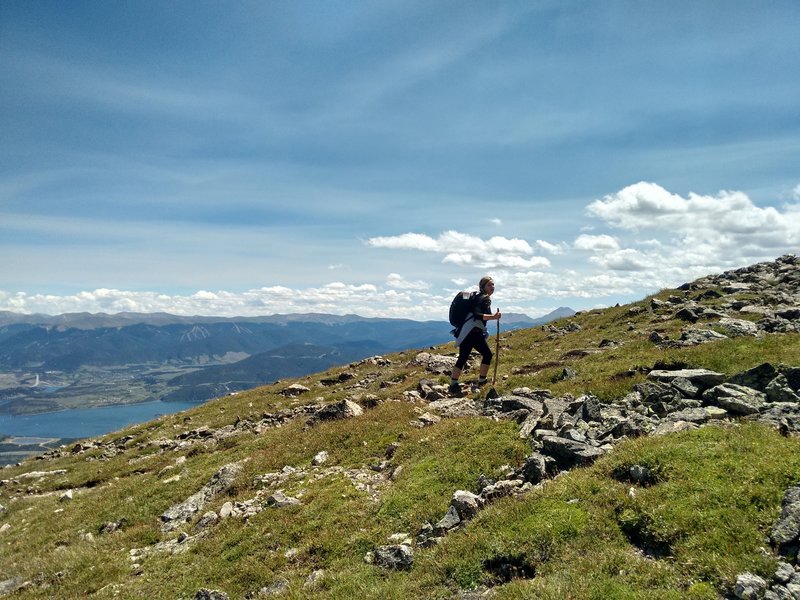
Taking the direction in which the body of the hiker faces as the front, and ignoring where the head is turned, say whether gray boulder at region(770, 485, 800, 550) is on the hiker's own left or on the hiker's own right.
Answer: on the hiker's own right

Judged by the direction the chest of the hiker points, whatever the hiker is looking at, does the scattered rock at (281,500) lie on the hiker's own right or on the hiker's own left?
on the hiker's own right

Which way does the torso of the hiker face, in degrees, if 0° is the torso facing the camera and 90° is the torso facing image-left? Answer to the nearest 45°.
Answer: approximately 270°

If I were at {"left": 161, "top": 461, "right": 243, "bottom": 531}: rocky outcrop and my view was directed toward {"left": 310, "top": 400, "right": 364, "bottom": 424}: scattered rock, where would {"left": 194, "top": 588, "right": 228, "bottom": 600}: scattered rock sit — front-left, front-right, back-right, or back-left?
back-right

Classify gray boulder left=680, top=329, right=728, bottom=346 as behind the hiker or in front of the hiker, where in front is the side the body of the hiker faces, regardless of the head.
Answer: in front

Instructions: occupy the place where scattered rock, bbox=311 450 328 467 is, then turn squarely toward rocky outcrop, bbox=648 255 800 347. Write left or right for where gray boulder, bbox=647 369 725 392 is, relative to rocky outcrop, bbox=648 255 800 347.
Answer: right

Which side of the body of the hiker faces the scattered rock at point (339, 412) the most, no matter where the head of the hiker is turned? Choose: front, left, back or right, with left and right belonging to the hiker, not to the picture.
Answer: back

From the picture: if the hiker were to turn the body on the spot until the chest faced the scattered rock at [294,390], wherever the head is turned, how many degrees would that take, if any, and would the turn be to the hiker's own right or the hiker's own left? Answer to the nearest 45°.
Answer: approximately 135° to the hiker's own left

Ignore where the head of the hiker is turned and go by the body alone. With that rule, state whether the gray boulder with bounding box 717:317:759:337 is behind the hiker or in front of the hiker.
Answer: in front

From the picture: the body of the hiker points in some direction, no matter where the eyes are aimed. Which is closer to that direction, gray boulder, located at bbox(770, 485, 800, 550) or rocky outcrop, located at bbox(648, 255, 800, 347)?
the rocky outcrop

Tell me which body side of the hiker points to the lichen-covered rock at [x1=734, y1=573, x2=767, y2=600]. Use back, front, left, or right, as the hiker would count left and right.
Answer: right

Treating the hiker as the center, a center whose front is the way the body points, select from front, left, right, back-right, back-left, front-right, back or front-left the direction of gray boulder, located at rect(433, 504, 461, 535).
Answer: right

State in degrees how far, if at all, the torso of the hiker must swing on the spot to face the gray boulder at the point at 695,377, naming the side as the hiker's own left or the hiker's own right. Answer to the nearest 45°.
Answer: approximately 45° to the hiker's own right

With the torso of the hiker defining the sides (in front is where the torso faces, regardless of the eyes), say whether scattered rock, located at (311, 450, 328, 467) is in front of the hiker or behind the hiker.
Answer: behind

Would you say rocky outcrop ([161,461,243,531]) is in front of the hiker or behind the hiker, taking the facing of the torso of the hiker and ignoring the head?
behind

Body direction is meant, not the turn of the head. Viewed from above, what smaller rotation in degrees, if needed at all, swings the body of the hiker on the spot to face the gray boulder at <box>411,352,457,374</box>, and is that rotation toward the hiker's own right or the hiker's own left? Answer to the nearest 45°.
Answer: approximately 90° to the hiker's own left
